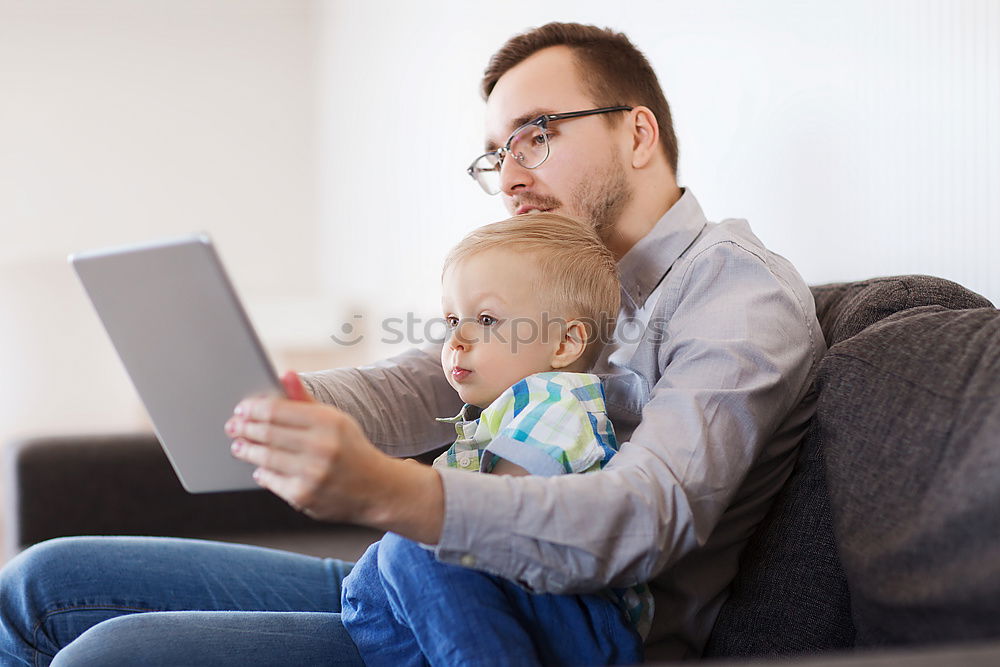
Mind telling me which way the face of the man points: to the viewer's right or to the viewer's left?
to the viewer's left

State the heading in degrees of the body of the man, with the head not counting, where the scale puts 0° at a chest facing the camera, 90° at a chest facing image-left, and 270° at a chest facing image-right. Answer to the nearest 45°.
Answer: approximately 90°
